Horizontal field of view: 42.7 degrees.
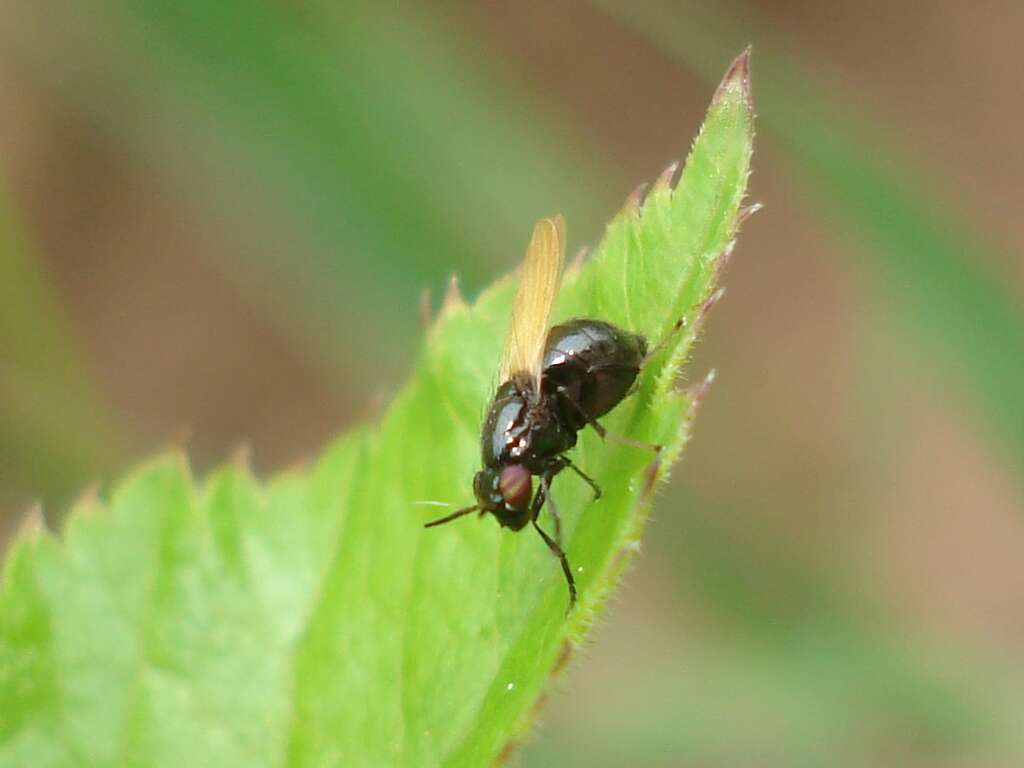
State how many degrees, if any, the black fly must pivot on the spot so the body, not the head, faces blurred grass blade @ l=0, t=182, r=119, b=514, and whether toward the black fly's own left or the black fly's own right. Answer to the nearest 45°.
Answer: approximately 90° to the black fly's own right

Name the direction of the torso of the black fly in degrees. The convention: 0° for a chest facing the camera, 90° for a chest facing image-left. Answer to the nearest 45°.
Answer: approximately 45°

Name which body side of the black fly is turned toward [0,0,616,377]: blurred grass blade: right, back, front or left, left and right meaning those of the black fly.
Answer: right

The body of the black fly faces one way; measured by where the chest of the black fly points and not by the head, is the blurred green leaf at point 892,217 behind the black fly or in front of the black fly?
behind
